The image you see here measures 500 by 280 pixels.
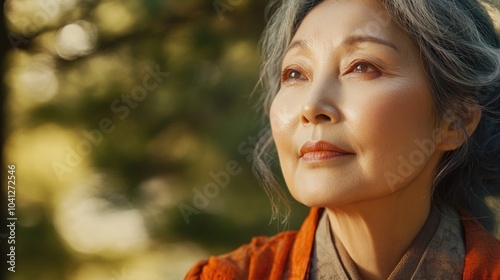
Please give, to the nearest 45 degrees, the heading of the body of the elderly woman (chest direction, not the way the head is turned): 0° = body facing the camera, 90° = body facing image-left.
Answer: approximately 45°

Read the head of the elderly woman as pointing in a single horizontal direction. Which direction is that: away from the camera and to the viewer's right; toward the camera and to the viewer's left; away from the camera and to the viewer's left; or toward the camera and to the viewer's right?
toward the camera and to the viewer's left
